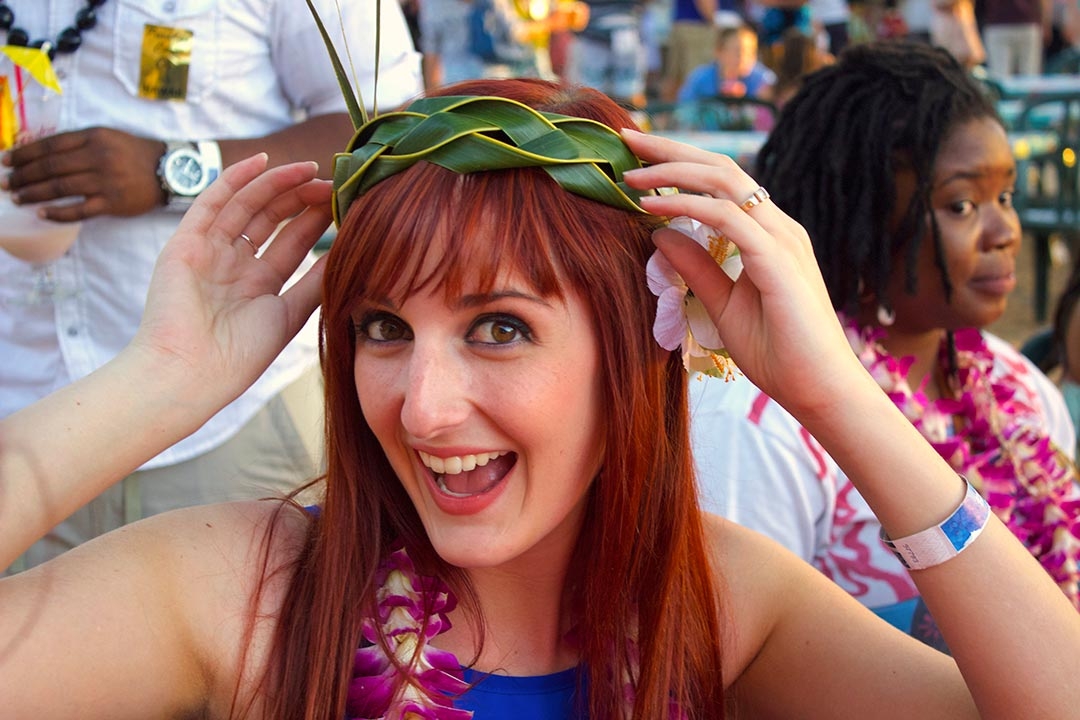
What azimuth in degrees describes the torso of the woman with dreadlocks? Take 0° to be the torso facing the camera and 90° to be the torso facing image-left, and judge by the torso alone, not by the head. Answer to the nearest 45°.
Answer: approximately 315°

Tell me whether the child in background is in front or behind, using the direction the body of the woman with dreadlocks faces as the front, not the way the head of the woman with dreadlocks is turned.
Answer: behind

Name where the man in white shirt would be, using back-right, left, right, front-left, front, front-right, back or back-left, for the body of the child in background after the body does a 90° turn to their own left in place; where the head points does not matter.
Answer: right

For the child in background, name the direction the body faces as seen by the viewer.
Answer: toward the camera

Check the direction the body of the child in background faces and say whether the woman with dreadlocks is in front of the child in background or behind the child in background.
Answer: in front

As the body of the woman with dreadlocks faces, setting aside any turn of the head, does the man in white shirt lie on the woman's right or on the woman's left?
on the woman's right

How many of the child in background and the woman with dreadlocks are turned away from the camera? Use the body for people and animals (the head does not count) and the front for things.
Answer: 0
